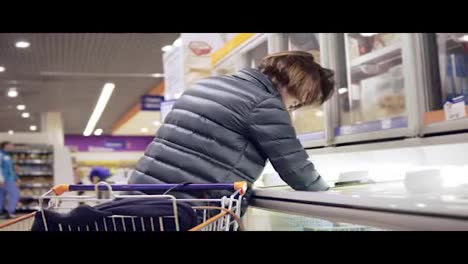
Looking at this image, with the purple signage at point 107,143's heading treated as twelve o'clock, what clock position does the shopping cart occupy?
The shopping cart is roughly at 12 o'clock from the purple signage.

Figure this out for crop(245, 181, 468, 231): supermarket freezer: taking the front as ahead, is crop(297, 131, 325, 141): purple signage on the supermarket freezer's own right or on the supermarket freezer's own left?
on the supermarket freezer's own right

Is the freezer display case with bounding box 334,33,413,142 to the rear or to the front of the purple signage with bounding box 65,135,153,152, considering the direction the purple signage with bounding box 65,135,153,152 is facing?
to the front

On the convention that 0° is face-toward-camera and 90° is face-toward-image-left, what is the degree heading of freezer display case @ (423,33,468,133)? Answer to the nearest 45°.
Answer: approximately 0°

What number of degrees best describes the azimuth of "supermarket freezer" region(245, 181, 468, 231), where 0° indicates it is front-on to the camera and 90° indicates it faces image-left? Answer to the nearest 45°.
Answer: approximately 45°

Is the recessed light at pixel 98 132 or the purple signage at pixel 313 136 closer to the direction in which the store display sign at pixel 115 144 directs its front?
the purple signage

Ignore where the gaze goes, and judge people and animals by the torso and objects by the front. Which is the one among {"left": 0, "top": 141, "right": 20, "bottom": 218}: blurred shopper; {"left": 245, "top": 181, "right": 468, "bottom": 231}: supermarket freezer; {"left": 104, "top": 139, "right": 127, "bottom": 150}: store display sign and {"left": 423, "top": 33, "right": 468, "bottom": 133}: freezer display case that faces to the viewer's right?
the blurred shopper

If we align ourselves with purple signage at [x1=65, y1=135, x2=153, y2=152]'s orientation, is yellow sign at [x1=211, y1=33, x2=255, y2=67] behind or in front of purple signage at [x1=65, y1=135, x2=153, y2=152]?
in front

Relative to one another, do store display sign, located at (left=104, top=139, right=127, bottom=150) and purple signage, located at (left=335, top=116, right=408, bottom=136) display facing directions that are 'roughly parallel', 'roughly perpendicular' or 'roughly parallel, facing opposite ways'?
roughly perpendicular
